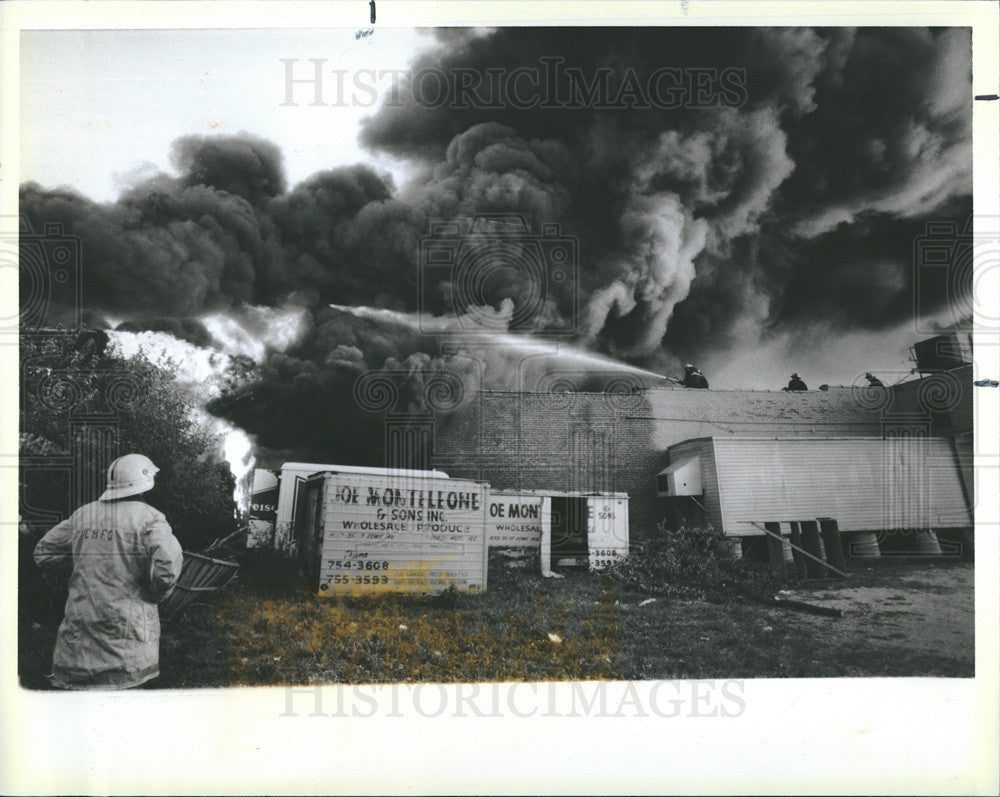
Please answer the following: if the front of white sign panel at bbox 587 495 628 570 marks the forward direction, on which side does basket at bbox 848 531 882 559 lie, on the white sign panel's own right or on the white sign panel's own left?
on the white sign panel's own left

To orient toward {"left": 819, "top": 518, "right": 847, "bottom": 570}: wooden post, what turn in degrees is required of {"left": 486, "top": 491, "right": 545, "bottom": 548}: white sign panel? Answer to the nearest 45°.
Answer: approximately 90° to its left

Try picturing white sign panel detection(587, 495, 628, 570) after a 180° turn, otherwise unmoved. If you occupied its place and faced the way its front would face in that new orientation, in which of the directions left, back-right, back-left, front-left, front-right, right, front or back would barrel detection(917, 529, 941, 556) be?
right

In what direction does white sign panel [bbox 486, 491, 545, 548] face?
toward the camera

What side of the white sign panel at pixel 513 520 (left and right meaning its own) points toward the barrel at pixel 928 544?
left

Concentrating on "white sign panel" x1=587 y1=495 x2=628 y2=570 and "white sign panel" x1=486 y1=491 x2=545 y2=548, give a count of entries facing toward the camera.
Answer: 2

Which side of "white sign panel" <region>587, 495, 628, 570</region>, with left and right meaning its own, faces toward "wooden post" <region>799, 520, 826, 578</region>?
left

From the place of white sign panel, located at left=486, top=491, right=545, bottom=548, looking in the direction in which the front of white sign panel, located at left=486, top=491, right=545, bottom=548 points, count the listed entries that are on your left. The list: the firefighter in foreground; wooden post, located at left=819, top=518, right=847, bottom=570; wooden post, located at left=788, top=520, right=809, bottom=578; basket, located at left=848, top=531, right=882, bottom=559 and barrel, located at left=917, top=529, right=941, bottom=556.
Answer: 4

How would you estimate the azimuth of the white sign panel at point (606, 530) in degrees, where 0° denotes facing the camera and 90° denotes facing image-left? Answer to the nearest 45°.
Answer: approximately 0°

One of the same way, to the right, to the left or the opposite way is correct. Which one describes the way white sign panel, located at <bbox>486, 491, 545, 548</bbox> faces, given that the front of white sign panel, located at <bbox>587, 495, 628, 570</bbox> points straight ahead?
the same way

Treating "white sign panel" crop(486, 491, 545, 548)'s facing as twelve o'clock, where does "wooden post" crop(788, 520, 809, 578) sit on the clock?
The wooden post is roughly at 9 o'clock from the white sign panel.

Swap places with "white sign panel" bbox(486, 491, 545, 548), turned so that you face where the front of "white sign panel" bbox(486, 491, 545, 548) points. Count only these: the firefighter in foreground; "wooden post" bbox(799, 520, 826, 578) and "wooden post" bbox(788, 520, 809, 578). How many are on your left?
2

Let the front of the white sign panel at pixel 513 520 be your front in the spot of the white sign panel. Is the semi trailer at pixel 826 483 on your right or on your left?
on your left
